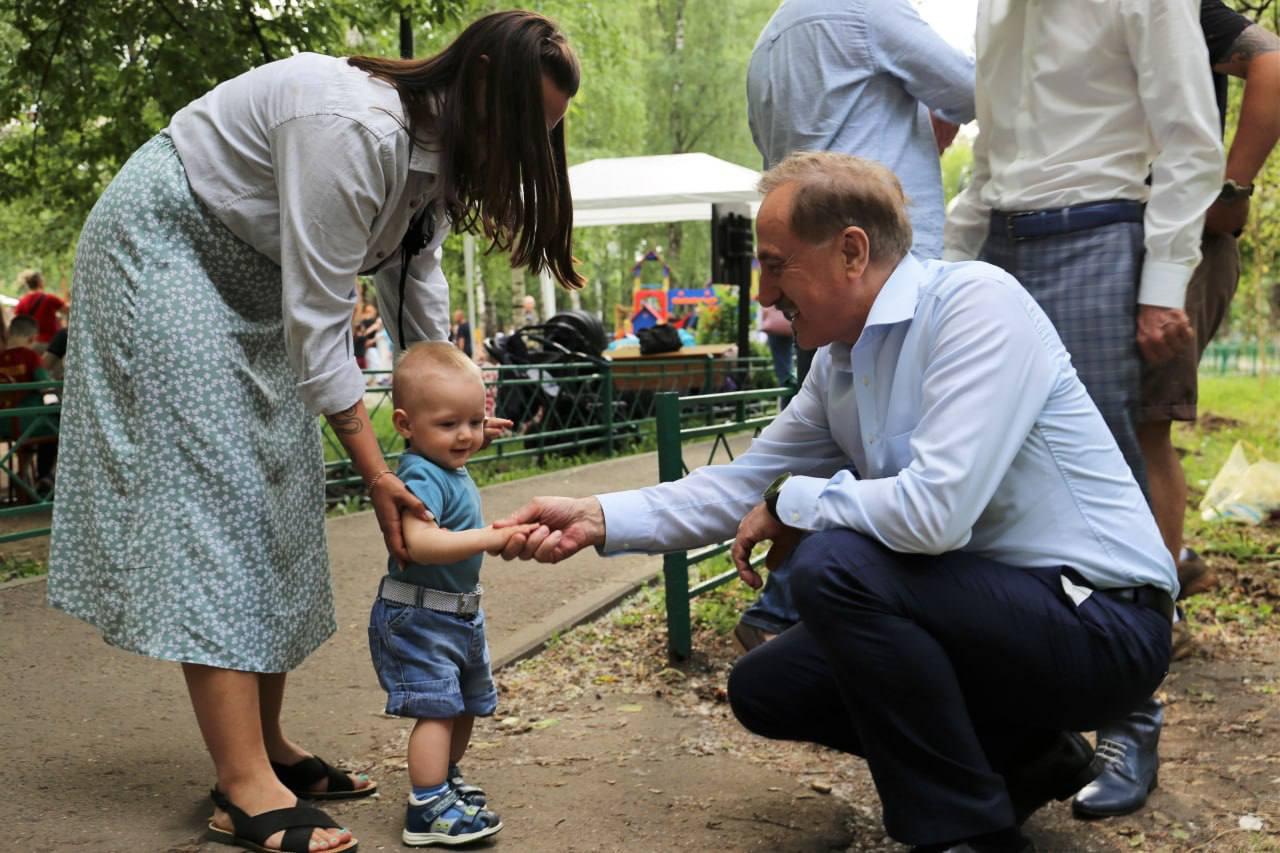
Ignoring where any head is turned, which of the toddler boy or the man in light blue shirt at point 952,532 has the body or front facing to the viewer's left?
the man in light blue shirt

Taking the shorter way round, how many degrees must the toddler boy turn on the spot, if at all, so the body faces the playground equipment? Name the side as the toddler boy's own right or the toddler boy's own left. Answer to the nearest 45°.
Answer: approximately 135° to the toddler boy's own left

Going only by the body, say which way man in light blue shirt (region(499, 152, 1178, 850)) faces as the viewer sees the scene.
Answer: to the viewer's left

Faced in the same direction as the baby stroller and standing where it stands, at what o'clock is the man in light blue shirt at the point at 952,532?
The man in light blue shirt is roughly at 3 o'clock from the baby stroller.

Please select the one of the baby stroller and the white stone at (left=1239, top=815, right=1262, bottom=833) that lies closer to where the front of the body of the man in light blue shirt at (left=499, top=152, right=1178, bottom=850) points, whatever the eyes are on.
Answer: the baby stroller

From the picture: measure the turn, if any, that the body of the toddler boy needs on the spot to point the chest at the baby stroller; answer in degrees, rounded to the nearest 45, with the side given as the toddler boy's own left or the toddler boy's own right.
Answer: approximately 135° to the toddler boy's own left

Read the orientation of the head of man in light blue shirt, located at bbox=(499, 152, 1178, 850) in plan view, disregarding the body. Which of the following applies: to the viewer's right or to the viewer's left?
to the viewer's left

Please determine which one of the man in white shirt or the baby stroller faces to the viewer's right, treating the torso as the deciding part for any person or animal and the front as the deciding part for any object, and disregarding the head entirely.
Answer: the baby stroller

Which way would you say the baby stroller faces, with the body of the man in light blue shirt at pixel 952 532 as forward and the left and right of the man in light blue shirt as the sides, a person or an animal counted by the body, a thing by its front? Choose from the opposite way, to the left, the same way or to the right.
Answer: the opposite way

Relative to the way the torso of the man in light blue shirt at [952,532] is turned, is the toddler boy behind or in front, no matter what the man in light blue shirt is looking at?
in front

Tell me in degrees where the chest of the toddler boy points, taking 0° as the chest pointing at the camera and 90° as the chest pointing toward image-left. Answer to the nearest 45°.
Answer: approximately 315°

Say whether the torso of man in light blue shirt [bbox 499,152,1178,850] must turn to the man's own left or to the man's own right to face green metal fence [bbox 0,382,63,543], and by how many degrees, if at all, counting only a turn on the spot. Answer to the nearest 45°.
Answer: approximately 45° to the man's own right

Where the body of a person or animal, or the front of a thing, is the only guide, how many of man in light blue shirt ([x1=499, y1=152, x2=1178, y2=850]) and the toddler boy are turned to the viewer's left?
1
